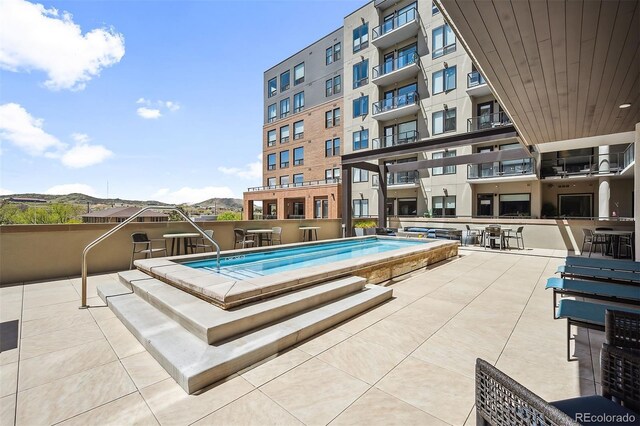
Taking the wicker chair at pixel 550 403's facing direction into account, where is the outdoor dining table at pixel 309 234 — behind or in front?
in front

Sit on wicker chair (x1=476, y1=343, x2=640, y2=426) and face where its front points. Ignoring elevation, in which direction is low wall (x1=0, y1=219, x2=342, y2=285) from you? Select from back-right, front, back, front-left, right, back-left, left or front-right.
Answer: front-left

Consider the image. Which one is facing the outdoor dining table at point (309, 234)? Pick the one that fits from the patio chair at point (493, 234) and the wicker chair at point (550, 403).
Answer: the wicker chair

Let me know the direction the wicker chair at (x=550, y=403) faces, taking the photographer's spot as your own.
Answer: facing away from the viewer and to the left of the viewer

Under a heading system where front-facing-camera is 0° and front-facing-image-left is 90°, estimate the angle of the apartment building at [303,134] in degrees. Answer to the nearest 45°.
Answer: approximately 45°

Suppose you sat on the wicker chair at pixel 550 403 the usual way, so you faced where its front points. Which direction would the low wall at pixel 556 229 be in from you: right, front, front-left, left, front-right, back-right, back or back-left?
front-right
